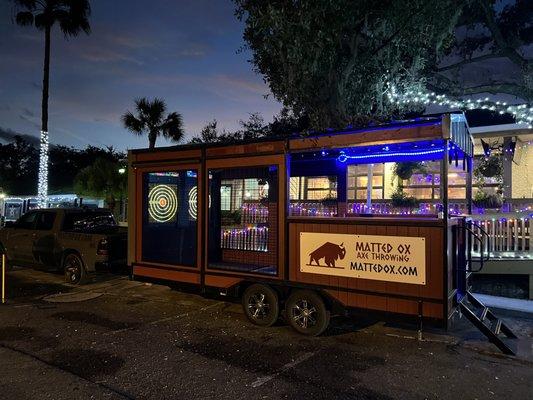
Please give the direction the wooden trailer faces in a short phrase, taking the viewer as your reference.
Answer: facing away from the viewer and to the left of the viewer

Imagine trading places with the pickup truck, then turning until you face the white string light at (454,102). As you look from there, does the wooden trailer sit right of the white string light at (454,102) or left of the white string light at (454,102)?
right

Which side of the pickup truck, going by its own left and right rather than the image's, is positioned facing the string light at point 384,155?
back

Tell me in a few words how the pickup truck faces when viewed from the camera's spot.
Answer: facing away from the viewer and to the left of the viewer

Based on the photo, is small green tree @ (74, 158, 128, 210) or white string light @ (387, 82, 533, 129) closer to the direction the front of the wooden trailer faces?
the small green tree

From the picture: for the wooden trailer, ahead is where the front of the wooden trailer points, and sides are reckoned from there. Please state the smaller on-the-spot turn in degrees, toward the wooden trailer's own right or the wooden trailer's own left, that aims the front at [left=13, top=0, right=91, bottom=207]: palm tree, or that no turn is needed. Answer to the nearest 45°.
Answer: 0° — it already faces it

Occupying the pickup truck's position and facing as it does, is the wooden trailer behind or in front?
behind

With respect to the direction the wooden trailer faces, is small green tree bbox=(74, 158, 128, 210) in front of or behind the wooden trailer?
in front

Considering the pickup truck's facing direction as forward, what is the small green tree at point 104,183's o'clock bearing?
The small green tree is roughly at 2 o'clock from the pickup truck.

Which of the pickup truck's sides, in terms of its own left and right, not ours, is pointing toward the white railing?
back

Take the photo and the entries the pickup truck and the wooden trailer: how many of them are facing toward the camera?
0
